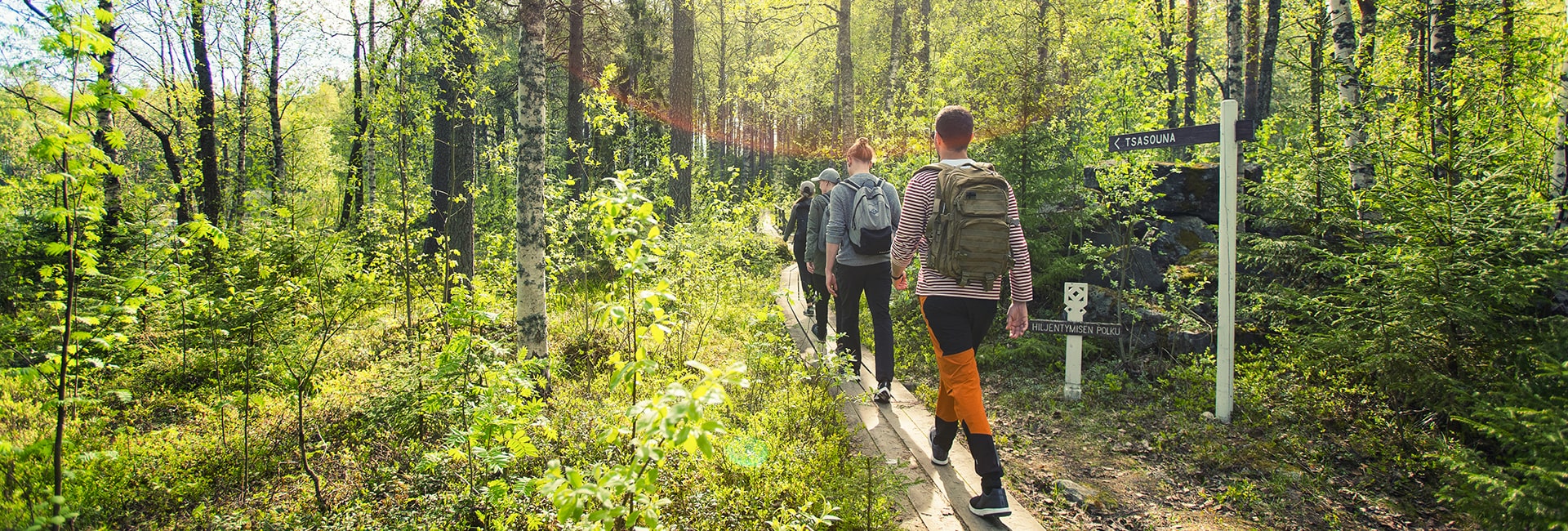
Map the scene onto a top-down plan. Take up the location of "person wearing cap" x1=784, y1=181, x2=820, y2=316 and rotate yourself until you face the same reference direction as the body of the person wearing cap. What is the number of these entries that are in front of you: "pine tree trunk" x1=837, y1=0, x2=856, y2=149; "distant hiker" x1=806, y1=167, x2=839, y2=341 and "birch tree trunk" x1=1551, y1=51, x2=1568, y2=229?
1

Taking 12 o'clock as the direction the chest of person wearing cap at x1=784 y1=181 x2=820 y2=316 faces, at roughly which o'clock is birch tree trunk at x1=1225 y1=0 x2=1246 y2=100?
The birch tree trunk is roughly at 2 o'clock from the person wearing cap.

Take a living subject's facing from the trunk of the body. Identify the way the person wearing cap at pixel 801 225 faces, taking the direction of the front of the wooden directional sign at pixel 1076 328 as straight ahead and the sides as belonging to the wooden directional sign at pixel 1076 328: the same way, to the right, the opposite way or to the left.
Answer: the opposite way

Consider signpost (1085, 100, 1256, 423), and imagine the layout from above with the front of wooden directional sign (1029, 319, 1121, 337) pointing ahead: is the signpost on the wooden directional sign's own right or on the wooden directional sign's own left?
on the wooden directional sign's own left

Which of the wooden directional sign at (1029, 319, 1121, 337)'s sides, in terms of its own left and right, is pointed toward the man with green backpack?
front

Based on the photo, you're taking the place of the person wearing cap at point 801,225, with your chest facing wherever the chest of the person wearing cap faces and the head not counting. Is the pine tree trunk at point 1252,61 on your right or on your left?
on your right

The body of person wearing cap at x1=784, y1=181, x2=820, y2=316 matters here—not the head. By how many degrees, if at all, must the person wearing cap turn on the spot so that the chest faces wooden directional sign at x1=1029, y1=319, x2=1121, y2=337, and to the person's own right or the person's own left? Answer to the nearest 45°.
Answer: approximately 135° to the person's own right

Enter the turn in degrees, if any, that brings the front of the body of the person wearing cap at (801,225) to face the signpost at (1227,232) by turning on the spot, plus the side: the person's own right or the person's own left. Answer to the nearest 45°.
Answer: approximately 135° to the person's own right

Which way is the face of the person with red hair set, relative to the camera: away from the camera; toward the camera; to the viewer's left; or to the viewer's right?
away from the camera

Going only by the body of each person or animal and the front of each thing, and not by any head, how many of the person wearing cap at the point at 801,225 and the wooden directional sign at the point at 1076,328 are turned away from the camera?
1

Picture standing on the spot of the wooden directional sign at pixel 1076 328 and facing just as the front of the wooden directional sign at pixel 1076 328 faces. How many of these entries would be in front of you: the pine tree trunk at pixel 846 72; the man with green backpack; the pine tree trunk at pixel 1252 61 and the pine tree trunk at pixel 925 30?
1

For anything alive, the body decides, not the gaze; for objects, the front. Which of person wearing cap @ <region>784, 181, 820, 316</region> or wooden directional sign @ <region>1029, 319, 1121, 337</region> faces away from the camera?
the person wearing cap

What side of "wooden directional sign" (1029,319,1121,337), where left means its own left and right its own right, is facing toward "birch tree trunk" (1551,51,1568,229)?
left

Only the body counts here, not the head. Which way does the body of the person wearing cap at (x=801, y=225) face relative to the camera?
away from the camera

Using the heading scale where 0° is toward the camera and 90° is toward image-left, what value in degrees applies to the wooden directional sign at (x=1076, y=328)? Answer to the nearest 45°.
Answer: approximately 0°
